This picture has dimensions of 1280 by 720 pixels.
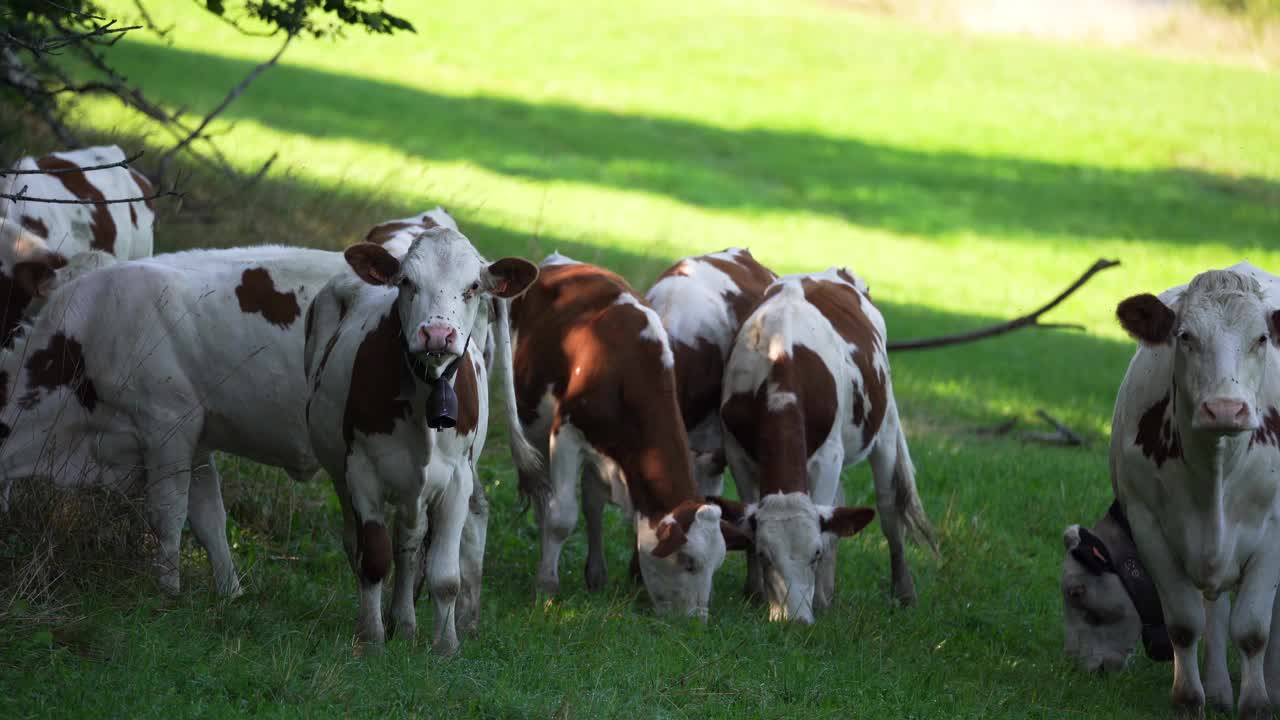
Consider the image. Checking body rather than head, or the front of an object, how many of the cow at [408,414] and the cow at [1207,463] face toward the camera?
2

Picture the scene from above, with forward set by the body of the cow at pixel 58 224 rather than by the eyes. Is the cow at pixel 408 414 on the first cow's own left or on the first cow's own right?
on the first cow's own left

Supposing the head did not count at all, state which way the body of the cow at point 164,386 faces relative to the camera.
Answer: to the viewer's left

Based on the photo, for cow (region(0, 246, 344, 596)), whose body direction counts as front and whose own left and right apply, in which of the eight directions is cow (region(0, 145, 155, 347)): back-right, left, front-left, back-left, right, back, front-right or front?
right

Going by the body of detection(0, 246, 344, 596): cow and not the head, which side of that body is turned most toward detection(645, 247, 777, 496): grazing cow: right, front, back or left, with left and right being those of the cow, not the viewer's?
back

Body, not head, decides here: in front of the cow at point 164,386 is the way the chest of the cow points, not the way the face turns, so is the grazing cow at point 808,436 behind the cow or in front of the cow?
behind

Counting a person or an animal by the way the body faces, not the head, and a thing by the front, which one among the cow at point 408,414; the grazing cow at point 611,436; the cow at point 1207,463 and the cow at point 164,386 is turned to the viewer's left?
the cow at point 164,386

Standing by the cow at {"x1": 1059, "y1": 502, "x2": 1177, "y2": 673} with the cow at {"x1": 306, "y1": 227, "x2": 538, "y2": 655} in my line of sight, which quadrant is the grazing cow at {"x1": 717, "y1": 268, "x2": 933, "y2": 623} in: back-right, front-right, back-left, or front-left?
front-right

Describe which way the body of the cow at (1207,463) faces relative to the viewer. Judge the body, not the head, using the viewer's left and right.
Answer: facing the viewer

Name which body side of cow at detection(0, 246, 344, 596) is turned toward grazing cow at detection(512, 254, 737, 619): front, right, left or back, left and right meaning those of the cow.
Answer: back

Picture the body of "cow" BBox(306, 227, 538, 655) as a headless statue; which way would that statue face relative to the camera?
toward the camera

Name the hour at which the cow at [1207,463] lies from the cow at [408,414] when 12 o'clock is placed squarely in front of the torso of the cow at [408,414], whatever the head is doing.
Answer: the cow at [1207,463] is roughly at 9 o'clock from the cow at [408,414].

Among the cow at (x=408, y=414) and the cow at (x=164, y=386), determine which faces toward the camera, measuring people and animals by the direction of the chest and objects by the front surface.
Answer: the cow at (x=408, y=414)

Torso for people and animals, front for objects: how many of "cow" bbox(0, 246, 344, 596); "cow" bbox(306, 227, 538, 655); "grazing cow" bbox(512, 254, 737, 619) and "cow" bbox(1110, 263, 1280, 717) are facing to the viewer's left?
1

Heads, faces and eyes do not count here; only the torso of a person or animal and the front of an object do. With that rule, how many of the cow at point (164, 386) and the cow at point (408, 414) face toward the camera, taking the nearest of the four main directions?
1

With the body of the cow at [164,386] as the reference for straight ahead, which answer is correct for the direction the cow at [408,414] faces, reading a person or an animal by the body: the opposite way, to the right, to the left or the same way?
to the left
